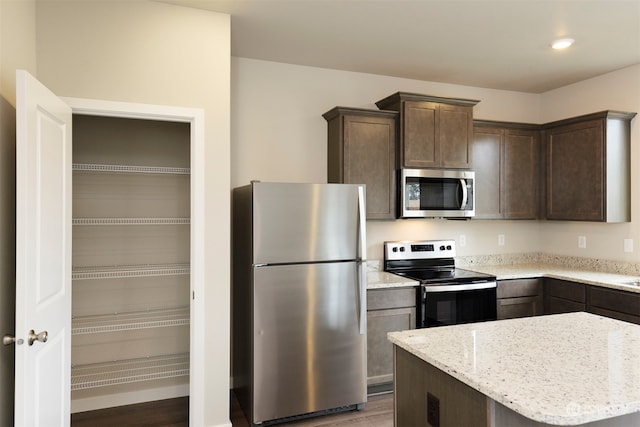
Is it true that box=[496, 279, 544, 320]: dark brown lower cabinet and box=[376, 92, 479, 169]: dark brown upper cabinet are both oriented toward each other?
no

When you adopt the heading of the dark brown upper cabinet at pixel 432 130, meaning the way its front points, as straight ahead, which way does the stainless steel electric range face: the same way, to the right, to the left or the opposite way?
the same way

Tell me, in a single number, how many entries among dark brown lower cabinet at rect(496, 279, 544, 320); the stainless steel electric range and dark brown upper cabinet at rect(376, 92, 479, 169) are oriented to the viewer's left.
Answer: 0

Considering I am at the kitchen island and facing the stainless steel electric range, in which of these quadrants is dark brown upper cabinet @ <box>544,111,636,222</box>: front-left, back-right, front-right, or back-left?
front-right

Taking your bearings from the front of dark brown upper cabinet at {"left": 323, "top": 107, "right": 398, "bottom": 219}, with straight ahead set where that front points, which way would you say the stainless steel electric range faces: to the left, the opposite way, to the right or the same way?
the same way

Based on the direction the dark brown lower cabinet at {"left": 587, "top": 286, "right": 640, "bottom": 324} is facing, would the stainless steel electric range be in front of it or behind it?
in front

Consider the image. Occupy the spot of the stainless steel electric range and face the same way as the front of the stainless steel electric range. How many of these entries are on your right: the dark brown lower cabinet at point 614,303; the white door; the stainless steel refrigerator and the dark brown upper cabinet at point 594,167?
2

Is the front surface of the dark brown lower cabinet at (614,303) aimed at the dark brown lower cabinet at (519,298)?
no

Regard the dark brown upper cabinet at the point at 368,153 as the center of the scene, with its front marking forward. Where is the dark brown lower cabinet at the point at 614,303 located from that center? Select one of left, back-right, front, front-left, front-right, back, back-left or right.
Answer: front-left

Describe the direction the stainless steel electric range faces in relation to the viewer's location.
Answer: facing the viewer and to the right of the viewer

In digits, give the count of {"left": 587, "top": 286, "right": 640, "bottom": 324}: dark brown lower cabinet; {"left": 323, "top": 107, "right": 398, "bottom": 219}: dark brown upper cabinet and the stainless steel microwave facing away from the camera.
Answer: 0

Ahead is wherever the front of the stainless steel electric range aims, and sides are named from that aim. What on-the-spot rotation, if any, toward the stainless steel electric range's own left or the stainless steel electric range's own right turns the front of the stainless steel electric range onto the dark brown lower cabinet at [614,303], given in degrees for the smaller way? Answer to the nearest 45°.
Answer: approximately 45° to the stainless steel electric range's own left

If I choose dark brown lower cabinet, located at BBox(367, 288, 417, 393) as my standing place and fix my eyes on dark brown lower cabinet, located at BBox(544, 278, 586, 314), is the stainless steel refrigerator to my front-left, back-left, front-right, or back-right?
back-right

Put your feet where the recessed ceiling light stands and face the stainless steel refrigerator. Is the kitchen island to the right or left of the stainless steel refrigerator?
left

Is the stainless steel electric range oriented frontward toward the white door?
no

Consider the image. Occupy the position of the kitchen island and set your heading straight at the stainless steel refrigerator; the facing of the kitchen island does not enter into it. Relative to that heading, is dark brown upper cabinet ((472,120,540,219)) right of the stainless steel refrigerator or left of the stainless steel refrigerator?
right

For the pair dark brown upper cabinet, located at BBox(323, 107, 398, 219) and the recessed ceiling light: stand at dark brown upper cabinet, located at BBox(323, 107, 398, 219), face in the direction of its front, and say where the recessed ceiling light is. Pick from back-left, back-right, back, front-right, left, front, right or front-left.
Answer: front-left

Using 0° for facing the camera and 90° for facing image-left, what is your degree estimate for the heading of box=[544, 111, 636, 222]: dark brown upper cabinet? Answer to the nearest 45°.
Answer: approximately 45°

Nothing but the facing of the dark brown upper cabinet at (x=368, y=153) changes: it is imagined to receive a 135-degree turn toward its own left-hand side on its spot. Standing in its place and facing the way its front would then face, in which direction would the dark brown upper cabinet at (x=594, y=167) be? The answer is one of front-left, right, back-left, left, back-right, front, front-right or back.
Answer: right

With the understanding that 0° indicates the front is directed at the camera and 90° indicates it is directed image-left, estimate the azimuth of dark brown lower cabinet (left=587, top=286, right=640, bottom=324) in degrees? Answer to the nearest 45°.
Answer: approximately 45°
